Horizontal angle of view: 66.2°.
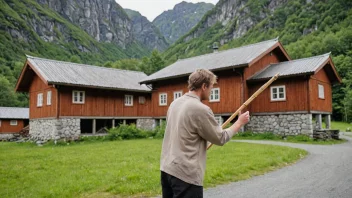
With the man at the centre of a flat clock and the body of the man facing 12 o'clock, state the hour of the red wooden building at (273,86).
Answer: The red wooden building is roughly at 11 o'clock from the man.

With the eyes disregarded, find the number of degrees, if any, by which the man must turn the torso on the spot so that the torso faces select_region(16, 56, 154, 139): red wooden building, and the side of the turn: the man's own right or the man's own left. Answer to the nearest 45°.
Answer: approximately 90° to the man's own left

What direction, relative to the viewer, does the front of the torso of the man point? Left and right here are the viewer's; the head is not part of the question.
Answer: facing away from the viewer and to the right of the viewer

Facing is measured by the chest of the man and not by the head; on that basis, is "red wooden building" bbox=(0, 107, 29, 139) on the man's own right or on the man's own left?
on the man's own left
